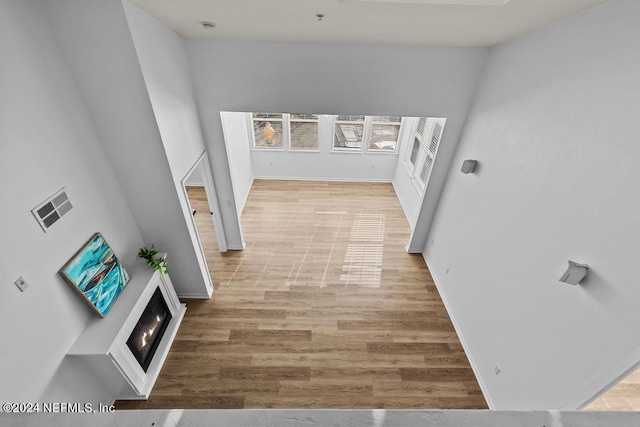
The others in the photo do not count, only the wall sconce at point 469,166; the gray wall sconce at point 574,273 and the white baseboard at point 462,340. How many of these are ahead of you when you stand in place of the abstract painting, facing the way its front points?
3

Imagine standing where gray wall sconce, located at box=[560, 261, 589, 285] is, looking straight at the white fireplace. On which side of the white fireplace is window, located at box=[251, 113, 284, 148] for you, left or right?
right

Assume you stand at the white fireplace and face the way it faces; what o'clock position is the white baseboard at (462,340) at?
The white baseboard is roughly at 12 o'clock from the white fireplace.

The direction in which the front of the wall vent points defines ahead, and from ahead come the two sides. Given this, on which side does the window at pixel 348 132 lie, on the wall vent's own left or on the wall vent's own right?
on the wall vent's own left

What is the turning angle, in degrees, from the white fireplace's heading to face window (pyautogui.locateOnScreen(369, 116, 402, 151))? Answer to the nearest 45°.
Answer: approximately 45° to its left

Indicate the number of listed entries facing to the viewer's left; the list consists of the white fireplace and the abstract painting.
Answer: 0

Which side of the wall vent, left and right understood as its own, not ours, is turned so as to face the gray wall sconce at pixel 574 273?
front

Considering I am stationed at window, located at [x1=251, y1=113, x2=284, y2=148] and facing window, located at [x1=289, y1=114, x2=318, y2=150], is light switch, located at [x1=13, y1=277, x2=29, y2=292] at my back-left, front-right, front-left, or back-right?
back-right

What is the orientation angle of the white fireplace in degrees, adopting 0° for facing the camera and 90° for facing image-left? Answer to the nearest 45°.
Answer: approximately 315°

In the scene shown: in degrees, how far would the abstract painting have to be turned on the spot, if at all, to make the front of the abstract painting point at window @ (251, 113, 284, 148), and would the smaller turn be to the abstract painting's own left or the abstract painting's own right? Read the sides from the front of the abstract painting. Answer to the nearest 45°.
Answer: approximately 90° to the abstract painting's own left
